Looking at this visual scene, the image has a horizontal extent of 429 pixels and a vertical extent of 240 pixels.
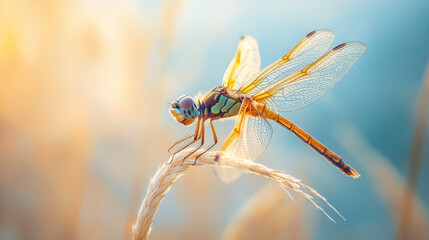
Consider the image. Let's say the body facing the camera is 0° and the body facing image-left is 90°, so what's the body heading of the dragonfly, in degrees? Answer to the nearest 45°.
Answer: approximately 90°
